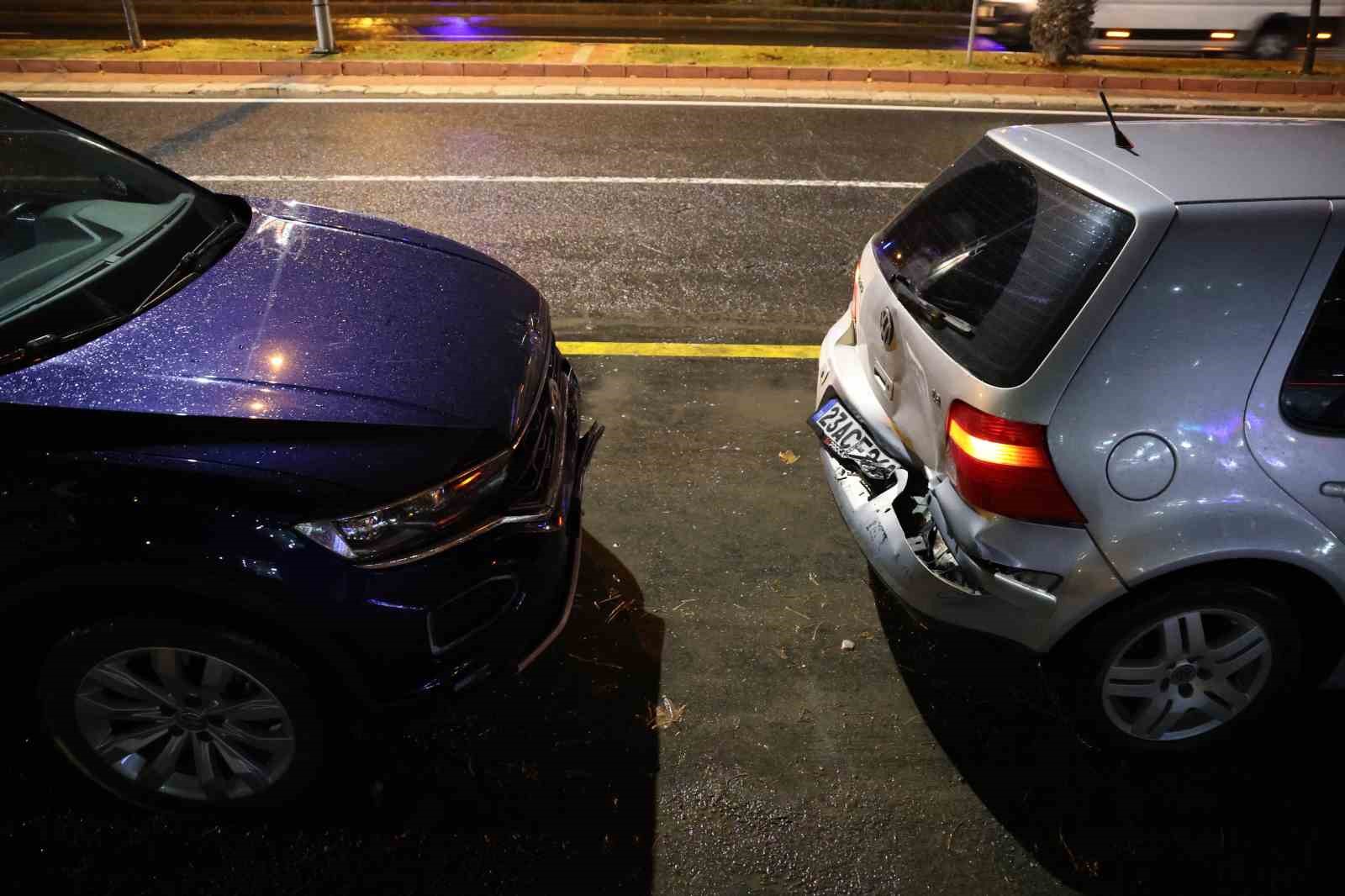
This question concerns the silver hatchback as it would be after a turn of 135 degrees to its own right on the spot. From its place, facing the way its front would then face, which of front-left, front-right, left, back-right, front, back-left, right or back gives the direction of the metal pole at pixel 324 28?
back-right

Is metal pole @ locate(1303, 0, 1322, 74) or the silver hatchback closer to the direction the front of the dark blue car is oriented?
the silver hatchback

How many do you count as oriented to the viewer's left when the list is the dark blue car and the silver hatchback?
0

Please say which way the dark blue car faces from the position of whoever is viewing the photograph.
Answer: facing the viewer and to the right of the viewer

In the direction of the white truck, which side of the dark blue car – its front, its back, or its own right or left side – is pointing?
left

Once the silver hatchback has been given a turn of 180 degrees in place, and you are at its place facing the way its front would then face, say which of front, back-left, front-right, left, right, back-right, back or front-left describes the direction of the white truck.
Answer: back-right

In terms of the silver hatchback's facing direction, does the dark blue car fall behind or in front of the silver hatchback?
behind

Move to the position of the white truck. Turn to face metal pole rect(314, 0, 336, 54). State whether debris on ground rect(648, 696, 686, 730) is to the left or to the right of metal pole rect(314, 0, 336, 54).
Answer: left

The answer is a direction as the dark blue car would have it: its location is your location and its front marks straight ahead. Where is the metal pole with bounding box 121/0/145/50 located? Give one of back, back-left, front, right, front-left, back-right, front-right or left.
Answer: back-left

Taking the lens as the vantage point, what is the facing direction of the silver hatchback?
facing away from the viewer and to the right of the viewer

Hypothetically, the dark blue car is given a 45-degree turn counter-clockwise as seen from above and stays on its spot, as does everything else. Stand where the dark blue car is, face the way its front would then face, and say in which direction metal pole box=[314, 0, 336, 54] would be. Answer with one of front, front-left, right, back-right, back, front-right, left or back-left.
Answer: left

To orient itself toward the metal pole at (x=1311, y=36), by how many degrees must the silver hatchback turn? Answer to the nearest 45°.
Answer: approximately 45° to its left
